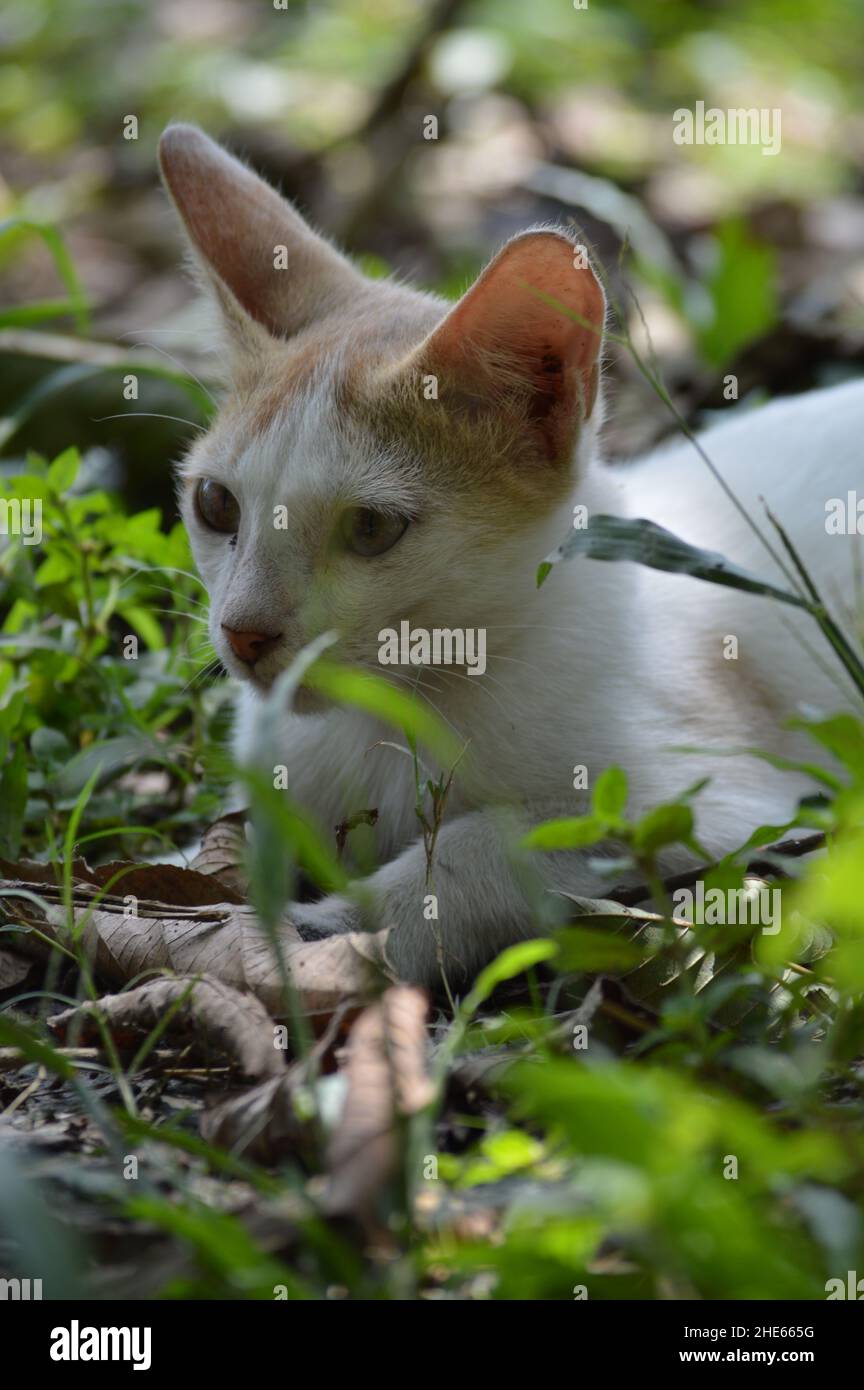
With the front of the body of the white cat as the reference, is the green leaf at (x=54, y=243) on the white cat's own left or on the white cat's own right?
on the white cat's own right

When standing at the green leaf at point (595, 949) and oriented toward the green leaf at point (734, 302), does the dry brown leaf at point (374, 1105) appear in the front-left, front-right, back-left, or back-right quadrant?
back-left

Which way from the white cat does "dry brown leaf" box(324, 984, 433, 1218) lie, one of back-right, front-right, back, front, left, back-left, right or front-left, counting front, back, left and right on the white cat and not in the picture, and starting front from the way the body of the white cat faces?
front-left

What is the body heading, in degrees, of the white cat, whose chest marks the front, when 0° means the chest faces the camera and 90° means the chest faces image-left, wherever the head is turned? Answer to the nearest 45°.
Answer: approximately 45°

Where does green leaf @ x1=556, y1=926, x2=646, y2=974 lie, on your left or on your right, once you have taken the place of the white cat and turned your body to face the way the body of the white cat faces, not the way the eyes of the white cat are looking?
on your left

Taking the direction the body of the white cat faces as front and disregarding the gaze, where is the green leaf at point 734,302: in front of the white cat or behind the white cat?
behind

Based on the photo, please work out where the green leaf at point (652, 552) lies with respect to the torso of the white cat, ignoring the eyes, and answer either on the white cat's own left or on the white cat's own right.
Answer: on the white cat's own left

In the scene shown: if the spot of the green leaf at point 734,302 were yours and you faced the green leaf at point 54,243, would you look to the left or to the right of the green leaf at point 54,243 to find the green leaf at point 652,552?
left
